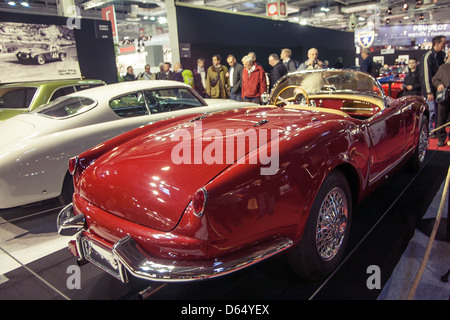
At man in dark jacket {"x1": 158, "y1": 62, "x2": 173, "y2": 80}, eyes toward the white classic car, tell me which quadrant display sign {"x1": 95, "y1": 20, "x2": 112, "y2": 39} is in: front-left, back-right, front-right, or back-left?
back-right

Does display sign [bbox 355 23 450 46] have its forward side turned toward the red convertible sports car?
yes

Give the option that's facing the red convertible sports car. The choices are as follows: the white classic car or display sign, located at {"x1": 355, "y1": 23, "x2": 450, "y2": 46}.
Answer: the display sign

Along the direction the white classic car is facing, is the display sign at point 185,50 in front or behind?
in front

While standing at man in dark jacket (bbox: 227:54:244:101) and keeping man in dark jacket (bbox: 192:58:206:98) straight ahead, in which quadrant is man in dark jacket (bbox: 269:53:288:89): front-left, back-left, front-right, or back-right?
back-right

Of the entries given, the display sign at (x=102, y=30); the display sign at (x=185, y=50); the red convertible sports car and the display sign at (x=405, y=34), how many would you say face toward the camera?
3

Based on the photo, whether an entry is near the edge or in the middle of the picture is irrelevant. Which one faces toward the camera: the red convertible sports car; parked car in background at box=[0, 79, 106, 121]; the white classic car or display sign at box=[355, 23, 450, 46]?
the display sign

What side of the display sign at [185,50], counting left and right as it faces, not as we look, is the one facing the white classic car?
front

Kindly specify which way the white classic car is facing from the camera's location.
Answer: facing away from the viewer and to the right of the viewer

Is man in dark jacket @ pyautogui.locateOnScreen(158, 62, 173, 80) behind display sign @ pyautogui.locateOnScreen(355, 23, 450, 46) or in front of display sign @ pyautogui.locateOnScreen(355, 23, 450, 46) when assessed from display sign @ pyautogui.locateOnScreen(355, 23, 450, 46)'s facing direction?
in front

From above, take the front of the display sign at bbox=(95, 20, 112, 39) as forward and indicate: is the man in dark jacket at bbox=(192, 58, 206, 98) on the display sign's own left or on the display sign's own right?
on the display sign's own left

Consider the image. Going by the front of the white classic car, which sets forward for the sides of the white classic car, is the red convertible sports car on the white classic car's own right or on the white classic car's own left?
on the white classic car's own right

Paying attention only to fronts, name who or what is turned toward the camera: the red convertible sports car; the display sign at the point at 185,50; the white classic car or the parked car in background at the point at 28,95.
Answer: the display sign
